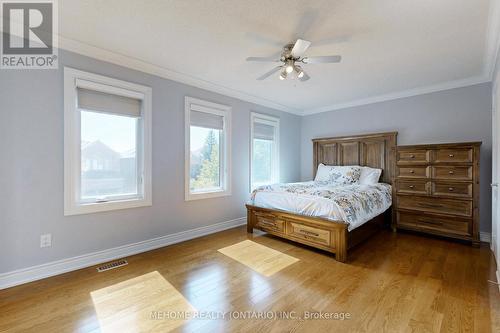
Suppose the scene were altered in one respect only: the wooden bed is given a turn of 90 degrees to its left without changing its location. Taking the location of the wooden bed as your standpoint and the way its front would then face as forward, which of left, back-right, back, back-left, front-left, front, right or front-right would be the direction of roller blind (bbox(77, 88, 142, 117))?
right

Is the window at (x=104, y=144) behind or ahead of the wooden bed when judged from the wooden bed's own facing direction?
ahead

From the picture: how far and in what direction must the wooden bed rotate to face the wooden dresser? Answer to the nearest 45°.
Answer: approximately 135° to its left

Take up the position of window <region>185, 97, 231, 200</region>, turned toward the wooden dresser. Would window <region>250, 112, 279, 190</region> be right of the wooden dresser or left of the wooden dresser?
left

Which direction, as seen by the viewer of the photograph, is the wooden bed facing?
facing the viewer and to the left of the viewer

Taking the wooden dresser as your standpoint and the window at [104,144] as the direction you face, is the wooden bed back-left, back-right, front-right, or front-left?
front-right

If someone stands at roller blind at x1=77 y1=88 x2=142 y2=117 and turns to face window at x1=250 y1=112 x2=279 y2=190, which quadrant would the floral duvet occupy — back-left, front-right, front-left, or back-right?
front-right
